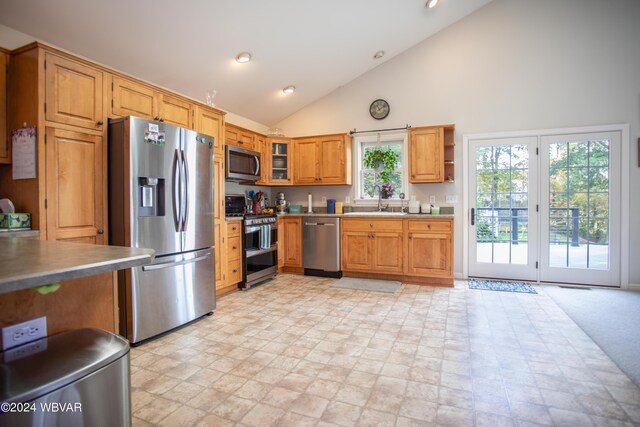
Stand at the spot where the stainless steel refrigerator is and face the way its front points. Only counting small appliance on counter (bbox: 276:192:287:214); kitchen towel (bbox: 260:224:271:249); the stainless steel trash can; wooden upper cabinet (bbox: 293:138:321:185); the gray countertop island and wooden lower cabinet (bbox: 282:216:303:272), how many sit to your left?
4

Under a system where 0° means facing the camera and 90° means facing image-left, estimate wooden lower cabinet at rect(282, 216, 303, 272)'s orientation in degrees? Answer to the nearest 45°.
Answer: approximately 0°

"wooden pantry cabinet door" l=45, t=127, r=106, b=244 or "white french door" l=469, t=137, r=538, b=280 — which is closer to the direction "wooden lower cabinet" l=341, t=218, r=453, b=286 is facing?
the wooden pantry cabinet door

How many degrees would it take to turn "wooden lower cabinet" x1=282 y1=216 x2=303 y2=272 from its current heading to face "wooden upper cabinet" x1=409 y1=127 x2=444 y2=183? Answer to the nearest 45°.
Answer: approximately 90° to its left

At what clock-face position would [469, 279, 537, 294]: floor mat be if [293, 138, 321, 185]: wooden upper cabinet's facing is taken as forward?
The floor mat is roughly at 10 o'clock from the wooden upper cabinet.

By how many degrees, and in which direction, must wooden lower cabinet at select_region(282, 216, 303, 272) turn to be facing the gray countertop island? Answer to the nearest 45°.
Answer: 0° — it already faces it

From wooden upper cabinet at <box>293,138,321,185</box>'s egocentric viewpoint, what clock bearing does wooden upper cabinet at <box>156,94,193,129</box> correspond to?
wooden upper cabinet at <box>156,94,193,129</box> is roughly at 1 o'clock from wooden upper cabinet at <box>293,138,321,185</box>.

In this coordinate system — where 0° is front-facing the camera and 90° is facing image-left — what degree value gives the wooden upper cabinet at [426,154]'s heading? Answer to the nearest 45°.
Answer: approximately 0°
